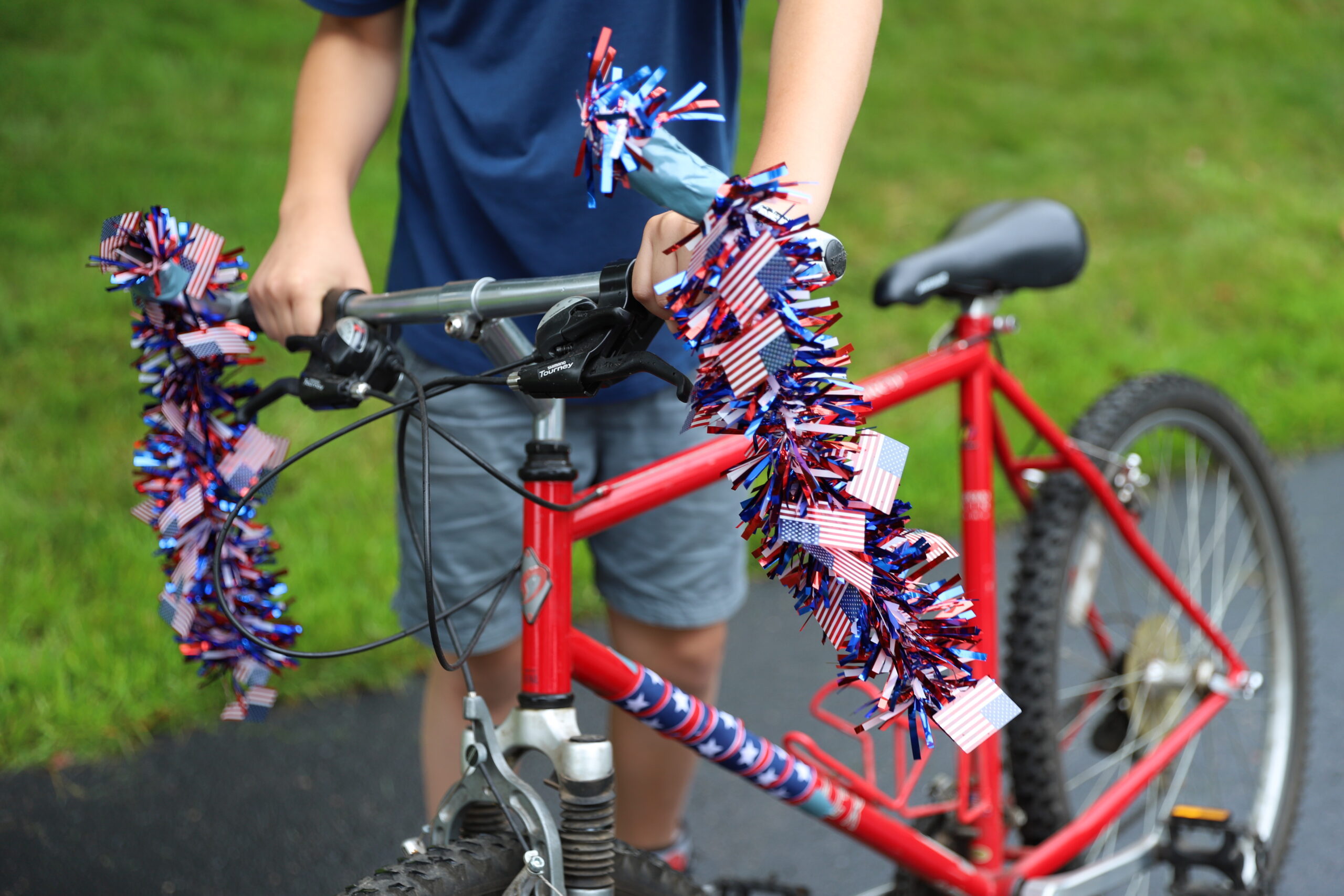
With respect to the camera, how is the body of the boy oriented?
toward the camera

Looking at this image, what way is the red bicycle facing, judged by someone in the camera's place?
facing the viewer and to the left of the viewer
